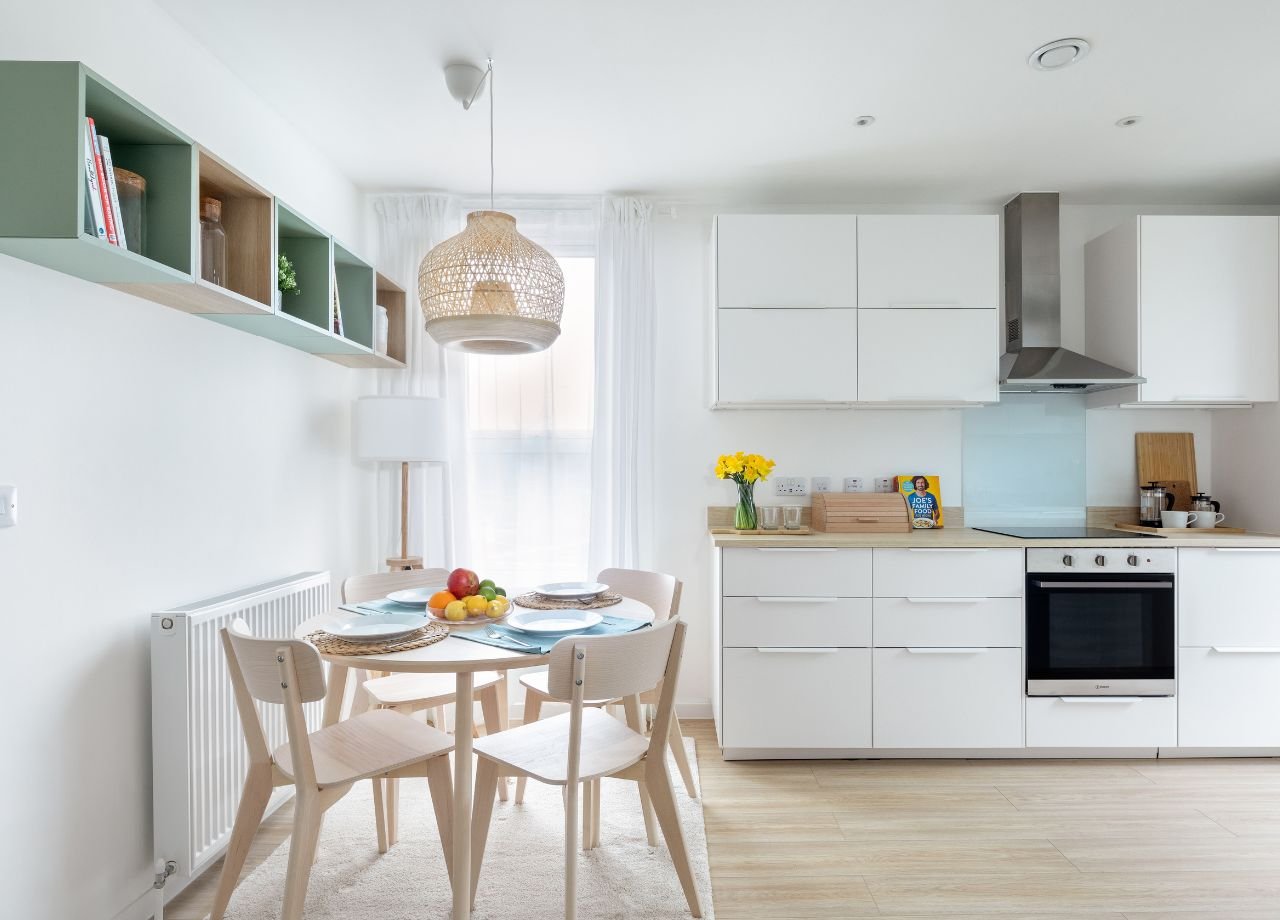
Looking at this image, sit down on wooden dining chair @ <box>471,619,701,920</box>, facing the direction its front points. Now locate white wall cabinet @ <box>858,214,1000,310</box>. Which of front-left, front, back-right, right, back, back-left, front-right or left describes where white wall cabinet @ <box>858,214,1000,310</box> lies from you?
right

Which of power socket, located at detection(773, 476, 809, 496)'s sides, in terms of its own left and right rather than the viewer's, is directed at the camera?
front

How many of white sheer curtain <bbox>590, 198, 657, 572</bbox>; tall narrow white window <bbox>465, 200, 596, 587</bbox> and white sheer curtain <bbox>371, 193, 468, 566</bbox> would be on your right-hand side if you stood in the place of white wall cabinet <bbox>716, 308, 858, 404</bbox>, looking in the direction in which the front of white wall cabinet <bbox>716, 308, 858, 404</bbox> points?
3

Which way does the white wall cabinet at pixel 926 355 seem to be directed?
toward the camera

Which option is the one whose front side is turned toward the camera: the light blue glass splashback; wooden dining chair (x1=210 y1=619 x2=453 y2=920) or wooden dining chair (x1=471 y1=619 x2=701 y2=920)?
the light blue glass splashback

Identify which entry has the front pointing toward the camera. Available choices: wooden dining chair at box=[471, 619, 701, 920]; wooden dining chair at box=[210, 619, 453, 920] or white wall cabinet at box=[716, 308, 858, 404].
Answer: the white wall cabinet

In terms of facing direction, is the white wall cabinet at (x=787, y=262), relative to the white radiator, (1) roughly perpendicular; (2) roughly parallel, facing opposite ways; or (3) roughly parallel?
roughly perpendicular

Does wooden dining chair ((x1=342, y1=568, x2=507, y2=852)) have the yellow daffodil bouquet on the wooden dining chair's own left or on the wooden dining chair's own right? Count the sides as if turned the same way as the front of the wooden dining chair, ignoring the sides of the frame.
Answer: on the wooden dining chair's own left

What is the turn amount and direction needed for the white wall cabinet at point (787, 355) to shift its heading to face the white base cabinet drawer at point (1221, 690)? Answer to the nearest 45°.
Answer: approximately 90° to its left

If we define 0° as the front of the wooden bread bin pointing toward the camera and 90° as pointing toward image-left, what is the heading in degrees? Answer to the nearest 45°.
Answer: approximately 0°

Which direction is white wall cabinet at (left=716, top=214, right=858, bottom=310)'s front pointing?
toward the camera

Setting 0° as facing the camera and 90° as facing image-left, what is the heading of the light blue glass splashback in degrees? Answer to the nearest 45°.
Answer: approximately 0°

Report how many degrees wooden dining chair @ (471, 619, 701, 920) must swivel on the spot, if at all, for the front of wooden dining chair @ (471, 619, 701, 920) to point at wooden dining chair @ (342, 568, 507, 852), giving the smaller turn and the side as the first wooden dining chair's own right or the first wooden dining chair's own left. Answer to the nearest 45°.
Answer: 0° — it already faces it

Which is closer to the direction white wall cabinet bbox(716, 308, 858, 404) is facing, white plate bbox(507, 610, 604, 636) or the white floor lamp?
the white plate

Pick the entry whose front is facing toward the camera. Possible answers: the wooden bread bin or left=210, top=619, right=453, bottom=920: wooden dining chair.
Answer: the wooden bread bin

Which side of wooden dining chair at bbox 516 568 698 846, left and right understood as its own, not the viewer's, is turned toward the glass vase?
back
